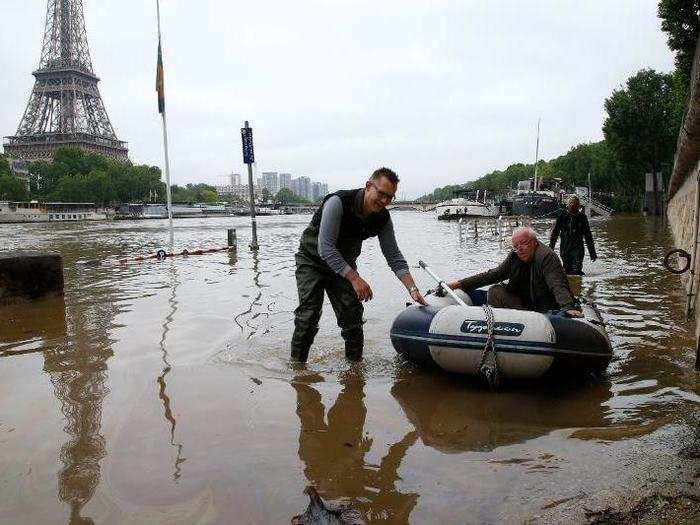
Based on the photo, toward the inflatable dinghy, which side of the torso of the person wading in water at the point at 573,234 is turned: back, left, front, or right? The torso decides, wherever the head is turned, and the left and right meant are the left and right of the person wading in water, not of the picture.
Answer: front

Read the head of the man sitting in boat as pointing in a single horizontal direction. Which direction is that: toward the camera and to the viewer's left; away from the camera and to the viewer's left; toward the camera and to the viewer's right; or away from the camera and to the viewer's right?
toward the camera and to the viewer's left

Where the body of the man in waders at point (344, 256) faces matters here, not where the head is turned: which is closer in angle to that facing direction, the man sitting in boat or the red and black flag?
the man sitting in boat

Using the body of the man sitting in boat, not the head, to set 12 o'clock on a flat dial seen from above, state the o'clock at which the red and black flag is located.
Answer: The red and black flag is roughly at 3 o'clock from the man sitting in boat.

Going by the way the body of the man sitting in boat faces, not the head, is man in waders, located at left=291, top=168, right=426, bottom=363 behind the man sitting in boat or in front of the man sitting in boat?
in front

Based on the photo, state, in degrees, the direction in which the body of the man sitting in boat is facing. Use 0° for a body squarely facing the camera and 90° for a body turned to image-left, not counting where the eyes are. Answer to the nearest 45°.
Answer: approximately 45°

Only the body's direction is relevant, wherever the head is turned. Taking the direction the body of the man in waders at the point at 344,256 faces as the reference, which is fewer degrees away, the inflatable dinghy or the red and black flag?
the inflatable dinghy

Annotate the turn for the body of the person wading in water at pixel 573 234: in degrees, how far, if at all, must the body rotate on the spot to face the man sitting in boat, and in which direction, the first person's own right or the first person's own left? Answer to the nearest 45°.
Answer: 0° — they already face them

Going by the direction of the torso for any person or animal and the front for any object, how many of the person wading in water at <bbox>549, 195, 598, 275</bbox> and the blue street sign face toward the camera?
2

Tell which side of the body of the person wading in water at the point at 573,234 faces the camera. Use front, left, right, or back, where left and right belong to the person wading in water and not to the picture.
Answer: front

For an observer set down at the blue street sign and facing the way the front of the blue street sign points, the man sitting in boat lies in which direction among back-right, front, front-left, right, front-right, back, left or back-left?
front
